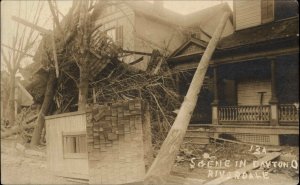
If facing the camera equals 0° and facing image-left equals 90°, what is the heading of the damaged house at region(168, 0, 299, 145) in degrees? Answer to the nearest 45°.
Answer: approximately 45°
